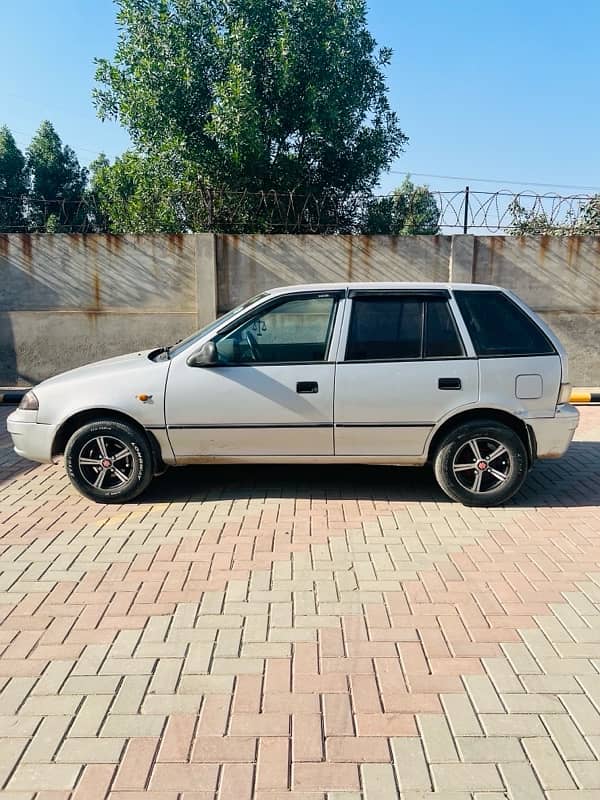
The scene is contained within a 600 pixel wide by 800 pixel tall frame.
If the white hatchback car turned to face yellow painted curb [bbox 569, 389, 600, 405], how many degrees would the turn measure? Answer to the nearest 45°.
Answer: approximately 135° to its right

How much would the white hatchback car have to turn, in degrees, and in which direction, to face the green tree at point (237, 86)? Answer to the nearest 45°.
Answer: approximately 90° to its right

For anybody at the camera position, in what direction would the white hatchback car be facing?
facing to the left of the viewer

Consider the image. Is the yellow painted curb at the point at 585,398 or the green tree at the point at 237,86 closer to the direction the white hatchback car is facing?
the green tree

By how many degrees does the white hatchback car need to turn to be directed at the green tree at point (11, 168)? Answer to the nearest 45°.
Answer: approximately 45° to its right

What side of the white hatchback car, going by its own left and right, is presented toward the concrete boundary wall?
right

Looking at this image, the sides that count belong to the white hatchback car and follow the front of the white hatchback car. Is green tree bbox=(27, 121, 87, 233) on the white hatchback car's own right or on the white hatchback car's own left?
on the white hatchback car's own right
